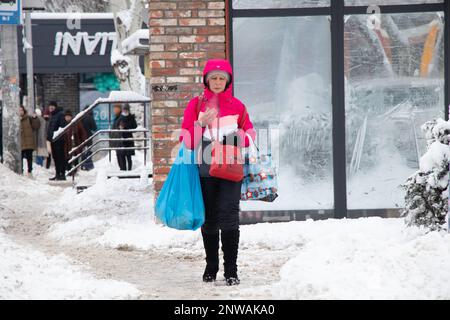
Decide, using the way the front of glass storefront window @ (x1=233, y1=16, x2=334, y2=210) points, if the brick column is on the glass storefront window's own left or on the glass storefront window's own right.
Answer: on the glass storefront window's own right

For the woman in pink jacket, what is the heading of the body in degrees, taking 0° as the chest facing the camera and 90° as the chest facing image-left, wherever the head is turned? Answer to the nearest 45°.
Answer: approximately 0°

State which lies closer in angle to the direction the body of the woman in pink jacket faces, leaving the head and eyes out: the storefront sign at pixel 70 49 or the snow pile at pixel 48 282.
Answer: the snow pile
